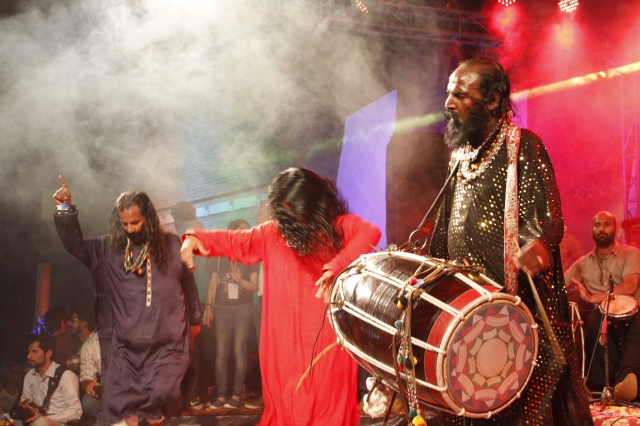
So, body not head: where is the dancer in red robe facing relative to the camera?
toward the camera

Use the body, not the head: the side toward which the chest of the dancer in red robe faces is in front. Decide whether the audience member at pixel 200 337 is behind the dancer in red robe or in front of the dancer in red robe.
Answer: behind

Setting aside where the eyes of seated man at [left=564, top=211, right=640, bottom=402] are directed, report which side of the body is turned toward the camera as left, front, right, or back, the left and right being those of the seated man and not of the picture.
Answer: front

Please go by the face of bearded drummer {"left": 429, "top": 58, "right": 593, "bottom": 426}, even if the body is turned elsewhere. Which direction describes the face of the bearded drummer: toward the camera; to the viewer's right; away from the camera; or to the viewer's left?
to the viewer's left

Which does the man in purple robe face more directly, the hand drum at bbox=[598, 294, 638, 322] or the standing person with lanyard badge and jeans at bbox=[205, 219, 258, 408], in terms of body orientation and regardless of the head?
the hand drum

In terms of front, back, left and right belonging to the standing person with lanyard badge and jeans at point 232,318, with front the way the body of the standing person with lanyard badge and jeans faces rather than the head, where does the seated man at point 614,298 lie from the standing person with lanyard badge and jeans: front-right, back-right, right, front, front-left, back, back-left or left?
left

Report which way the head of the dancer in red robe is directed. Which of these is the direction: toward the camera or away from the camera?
toward the camera

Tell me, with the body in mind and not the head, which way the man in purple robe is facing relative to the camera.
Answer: toward the camera

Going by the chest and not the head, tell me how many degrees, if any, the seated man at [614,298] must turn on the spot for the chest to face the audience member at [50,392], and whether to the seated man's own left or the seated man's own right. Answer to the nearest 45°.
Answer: approximately 45° to the seated man's own right

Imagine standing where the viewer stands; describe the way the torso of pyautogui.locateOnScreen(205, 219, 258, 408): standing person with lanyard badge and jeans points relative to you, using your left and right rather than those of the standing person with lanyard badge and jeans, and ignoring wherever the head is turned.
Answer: facing the viewer

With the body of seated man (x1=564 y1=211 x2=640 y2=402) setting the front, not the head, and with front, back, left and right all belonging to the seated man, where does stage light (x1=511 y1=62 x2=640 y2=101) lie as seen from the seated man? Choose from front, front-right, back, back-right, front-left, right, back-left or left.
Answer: back
